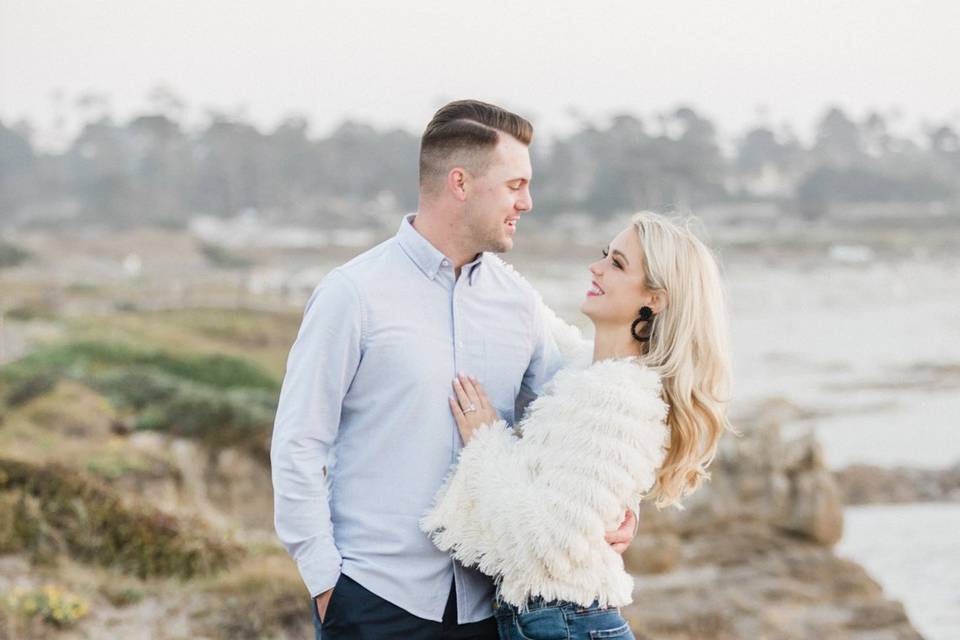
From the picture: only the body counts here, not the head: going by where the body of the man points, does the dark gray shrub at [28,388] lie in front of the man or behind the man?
behind

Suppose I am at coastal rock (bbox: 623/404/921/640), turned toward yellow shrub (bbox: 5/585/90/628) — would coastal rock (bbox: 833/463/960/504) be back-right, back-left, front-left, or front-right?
back-right

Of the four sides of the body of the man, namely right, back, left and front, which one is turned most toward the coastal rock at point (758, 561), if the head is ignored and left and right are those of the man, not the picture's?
left

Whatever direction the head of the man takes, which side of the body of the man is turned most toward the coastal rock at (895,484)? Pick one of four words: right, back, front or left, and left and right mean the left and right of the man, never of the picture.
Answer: left

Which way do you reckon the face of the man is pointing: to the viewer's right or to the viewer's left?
to the viewer's right

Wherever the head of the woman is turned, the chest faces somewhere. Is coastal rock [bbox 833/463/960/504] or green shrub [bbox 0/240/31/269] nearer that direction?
the green shrub

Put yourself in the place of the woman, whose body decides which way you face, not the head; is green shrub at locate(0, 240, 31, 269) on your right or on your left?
on your right

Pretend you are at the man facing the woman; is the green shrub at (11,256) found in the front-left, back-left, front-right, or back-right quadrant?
back-left

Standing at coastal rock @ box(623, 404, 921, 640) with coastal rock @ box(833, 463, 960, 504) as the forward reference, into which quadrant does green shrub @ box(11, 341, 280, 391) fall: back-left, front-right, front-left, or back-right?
front-left

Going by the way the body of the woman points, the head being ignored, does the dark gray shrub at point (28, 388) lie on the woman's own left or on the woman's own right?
on the woman's own right

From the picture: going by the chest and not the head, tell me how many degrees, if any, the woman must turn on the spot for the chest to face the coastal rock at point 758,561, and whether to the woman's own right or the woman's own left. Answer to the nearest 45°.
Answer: approximately 90° to the woman's own right

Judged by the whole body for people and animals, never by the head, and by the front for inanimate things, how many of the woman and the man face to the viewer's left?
1

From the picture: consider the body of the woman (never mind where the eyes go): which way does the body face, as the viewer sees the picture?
to the viewer's left

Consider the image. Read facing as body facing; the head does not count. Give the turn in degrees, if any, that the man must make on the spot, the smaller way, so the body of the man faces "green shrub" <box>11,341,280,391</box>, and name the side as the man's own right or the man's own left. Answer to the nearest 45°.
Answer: approximately 135° to the man's own left
